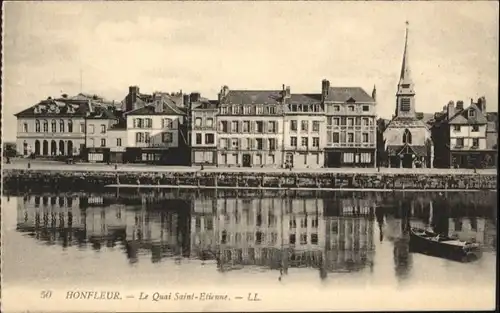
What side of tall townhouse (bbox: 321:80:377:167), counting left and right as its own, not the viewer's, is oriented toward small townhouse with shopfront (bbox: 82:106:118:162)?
right

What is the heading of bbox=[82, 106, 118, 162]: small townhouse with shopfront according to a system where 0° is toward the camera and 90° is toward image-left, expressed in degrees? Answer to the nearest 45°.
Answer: approximately 0°

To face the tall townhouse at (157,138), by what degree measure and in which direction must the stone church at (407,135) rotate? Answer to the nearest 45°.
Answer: approximately 90° to its right

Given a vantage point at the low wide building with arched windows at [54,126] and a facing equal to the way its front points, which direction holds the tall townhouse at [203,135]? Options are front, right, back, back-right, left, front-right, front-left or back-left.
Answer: left

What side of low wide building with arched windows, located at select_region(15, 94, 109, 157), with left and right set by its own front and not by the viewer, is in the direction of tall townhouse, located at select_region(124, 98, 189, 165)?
left

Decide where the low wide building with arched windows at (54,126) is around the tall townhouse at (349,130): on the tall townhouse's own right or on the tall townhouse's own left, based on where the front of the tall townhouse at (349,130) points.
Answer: on the tall townhouse's own right

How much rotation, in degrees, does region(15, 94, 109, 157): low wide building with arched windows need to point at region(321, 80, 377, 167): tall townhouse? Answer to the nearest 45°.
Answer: approximately 90° to its left
